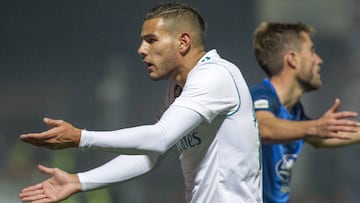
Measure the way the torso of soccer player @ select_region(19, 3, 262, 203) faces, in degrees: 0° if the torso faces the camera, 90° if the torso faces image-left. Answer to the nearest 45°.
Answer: approximately 90°

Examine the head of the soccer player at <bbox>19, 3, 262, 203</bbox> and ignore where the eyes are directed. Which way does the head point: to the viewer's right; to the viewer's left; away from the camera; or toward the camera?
to the viewer's left
